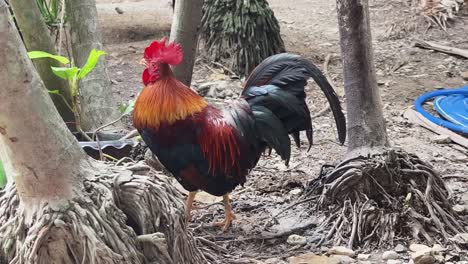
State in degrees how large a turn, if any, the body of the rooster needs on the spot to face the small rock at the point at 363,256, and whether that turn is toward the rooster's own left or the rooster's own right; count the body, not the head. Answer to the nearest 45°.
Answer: approximately 135° to the rooster's own left

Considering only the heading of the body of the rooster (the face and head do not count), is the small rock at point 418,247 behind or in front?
behind

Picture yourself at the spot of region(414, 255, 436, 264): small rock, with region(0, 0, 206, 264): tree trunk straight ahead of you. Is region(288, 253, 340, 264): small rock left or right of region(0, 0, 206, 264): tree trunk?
right

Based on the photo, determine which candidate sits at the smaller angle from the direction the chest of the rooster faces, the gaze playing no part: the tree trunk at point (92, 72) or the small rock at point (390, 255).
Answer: the tree trunk

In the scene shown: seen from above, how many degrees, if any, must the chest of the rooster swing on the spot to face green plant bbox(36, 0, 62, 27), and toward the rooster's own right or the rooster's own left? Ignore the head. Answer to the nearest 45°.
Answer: approximately 45° to the rooster's own right

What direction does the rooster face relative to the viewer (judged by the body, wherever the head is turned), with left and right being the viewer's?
facing to the left of the viewer

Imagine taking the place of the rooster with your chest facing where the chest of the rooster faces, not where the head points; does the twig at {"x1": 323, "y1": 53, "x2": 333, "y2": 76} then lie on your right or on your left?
on your right

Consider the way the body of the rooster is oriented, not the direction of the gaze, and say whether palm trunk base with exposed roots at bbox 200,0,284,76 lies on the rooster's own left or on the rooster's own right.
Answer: on the rooster's own right
